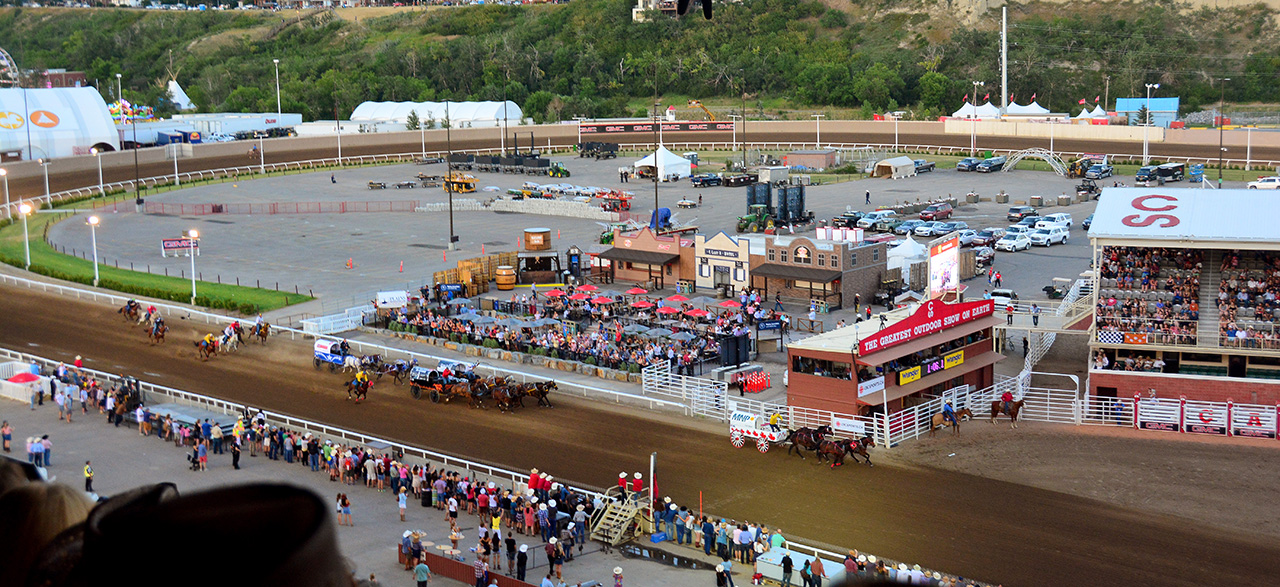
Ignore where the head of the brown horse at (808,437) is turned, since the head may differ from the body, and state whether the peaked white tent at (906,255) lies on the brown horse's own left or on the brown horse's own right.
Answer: on the brown horse's own left

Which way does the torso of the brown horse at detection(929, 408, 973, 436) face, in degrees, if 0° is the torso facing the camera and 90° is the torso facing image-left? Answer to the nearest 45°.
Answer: approximately 270°

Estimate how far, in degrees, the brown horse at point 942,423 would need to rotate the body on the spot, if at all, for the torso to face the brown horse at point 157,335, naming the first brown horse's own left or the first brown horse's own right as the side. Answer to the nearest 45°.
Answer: approximately 180°

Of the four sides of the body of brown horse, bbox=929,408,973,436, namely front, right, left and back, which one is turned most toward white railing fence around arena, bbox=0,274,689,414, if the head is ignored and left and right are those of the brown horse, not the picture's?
back

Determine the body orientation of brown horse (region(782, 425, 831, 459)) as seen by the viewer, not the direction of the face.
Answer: to the viewer's right

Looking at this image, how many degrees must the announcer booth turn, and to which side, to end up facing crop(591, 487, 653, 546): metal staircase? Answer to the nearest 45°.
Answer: approximately 90° to its right

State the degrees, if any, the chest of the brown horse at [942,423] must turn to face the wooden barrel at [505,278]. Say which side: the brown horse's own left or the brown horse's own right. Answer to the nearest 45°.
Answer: approximately 135° to the brown horse's own left

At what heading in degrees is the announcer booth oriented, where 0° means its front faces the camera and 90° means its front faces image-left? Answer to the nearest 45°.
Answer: approximately 315°

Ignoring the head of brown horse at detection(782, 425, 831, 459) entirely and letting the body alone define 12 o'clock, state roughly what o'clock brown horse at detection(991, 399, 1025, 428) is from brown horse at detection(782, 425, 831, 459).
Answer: brown horse at detection(991, 399, 1025, 428) is roughly at 11 o'clock from brown horse at detection(782, 425, 831, 459).

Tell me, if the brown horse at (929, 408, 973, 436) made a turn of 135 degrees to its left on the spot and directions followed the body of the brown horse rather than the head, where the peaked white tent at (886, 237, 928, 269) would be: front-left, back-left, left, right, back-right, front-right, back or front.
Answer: front-right

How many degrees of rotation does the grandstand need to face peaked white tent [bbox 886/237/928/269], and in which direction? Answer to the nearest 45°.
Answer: approximately 135° to its right
